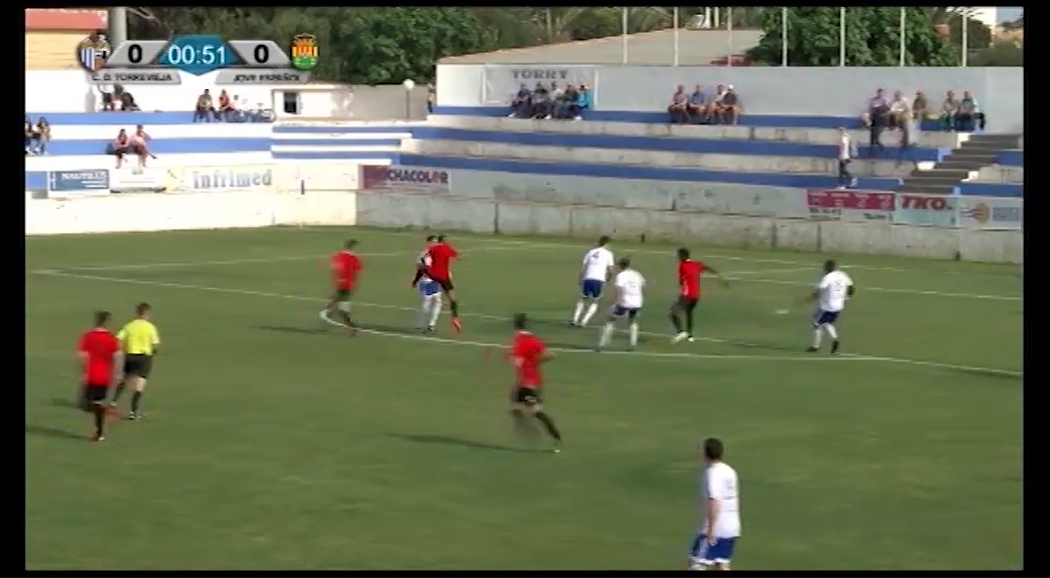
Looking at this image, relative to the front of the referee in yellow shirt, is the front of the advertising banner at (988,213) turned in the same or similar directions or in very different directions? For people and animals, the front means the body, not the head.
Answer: very different directions

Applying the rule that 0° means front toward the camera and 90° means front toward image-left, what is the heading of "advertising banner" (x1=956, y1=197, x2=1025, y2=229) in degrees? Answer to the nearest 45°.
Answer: approximately 0°

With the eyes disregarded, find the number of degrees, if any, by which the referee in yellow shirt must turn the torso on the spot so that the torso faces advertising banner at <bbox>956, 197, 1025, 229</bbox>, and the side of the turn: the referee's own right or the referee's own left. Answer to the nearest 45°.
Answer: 0° — they already face it

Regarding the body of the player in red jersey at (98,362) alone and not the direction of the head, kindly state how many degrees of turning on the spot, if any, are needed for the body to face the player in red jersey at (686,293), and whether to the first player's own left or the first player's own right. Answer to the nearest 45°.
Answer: approximately 45° to the first player's own right

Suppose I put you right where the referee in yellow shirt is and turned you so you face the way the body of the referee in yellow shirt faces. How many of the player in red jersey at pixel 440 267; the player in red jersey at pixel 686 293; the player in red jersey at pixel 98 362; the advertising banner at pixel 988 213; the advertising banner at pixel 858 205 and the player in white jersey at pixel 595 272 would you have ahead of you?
5

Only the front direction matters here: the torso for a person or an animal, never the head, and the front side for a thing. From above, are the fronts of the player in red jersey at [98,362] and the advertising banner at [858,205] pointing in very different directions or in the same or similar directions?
very different directions

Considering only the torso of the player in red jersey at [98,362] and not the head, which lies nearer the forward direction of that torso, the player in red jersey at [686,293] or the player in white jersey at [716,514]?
the player in red jersey
